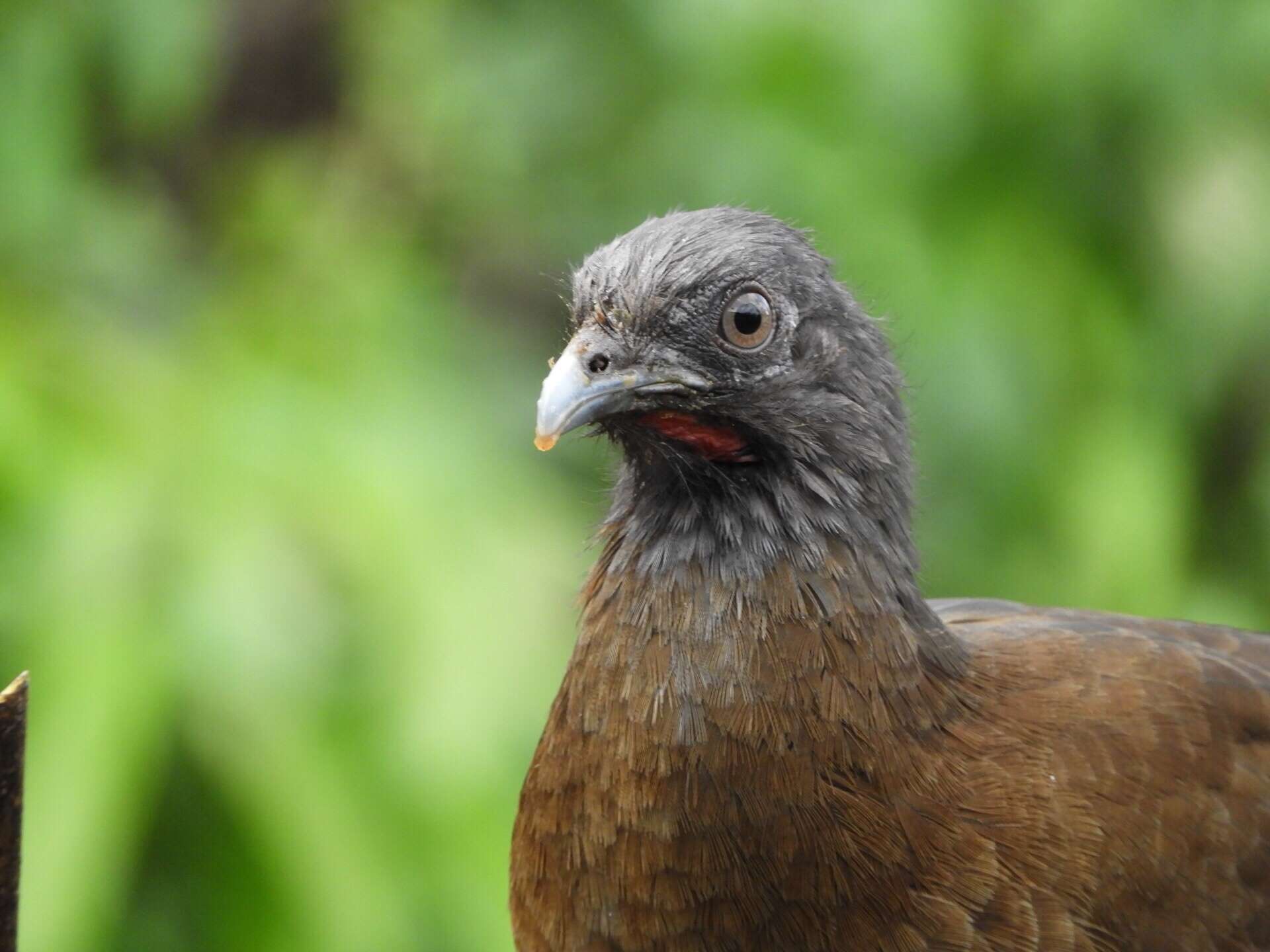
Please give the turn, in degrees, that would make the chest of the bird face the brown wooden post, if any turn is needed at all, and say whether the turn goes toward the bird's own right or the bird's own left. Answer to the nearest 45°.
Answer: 0° — it already faces it

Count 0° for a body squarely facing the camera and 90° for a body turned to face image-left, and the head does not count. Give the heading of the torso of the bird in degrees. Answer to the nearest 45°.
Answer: approximately 45°
